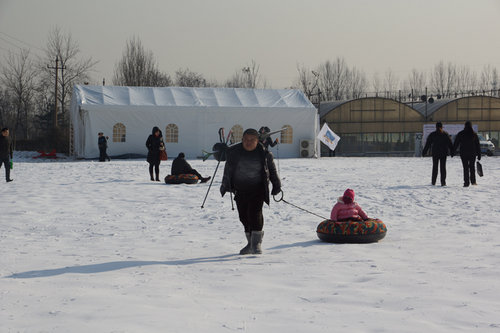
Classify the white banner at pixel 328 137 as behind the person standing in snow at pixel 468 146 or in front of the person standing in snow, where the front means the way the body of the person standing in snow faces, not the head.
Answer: in front

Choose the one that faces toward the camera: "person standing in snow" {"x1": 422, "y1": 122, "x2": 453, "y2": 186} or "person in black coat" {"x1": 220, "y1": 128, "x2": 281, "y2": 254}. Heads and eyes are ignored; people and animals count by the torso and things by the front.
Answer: the person in black coat

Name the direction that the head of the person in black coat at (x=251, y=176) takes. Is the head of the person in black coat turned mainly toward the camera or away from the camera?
toward the camera

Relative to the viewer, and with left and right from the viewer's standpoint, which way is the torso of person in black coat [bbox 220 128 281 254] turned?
facing the viewer

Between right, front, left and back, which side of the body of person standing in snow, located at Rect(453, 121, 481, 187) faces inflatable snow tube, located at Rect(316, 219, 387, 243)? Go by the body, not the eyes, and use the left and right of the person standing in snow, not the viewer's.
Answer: back

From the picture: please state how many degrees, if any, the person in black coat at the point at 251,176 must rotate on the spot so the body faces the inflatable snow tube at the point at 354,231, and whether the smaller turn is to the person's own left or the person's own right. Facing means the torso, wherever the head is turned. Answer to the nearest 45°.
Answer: approximately 135° to the person's own left

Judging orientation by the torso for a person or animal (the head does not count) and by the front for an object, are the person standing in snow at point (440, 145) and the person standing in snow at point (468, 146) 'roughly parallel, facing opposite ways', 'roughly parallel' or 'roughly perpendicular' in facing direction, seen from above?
roughly parallel

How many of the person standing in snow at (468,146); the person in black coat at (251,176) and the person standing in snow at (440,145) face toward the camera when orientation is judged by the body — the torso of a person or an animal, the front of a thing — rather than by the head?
1

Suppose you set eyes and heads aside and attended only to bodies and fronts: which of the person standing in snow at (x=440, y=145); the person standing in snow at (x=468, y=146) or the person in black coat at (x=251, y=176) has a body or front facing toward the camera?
the person in black coat

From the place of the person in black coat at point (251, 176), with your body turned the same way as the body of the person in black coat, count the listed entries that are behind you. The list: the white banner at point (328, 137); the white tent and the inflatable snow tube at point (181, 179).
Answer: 3

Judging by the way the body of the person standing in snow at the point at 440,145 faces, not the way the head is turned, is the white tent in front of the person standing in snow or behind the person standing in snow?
in front

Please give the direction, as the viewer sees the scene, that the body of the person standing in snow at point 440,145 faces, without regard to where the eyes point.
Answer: away from the camera

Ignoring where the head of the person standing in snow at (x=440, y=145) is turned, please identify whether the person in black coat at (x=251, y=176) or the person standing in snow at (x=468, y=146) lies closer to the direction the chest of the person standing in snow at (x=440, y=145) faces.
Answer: the person standing in snow

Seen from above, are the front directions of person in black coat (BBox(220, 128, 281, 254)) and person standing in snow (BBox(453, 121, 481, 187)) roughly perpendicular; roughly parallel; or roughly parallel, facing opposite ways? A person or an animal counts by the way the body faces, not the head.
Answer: roughly parallel, facing opposite ways

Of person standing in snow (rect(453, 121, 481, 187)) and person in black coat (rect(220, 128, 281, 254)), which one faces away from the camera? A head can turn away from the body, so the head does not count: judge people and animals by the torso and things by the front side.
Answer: the person standing in snow

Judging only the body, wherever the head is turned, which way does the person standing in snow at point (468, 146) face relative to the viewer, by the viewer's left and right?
facing away from the viewer
